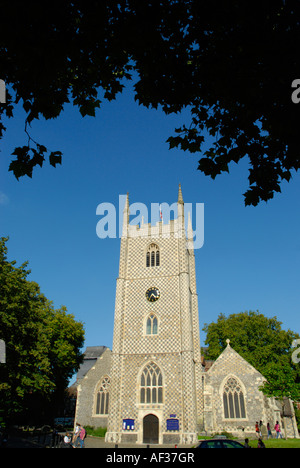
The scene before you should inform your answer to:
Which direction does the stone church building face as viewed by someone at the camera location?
facing the viewer

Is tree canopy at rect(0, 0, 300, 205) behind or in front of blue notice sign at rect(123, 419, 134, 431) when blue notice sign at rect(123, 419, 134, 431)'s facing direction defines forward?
in front

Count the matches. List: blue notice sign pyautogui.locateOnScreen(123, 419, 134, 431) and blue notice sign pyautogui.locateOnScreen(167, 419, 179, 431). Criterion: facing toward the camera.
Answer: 2

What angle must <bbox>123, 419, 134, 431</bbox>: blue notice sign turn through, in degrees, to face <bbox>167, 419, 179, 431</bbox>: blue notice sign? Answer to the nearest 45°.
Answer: approximately 90° to its left

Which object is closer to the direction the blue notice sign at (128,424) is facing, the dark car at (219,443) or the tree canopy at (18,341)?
the dark car

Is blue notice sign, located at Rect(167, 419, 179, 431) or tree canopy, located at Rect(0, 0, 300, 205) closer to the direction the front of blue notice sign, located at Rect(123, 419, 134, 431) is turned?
the tree canopy

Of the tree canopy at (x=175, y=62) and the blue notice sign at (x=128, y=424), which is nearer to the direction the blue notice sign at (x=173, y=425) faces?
the tree canopy

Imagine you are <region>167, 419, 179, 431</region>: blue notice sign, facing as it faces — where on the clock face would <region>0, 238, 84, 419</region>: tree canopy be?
The tree canopy is roughly at 2 o'clock from the blue notice sign.

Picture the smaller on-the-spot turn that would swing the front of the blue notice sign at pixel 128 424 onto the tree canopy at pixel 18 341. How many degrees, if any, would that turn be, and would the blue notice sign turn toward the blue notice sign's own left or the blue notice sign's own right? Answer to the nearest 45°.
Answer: approximately 45° to the blue notice sign's own right

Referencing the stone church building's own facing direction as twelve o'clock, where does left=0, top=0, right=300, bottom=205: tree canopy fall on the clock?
The tree canopy is roughly at 12 o'clock from the stone church building.

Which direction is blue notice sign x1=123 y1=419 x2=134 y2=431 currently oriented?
toward the camera

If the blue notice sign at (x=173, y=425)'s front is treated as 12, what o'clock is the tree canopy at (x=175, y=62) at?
The tree canopy is roughly at 12 o'clock from the blue notice sign.
